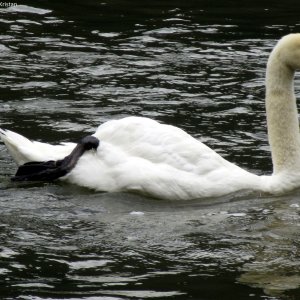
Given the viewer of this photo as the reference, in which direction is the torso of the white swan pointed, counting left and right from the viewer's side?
facing to the right of the viewer
